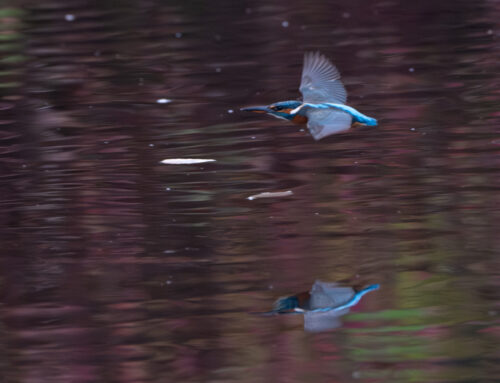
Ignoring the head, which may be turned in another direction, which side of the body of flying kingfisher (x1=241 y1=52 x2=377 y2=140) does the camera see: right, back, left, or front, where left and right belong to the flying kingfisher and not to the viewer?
left

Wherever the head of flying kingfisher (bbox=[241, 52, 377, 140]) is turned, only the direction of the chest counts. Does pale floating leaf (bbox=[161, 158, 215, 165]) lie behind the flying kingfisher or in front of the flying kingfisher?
in front
